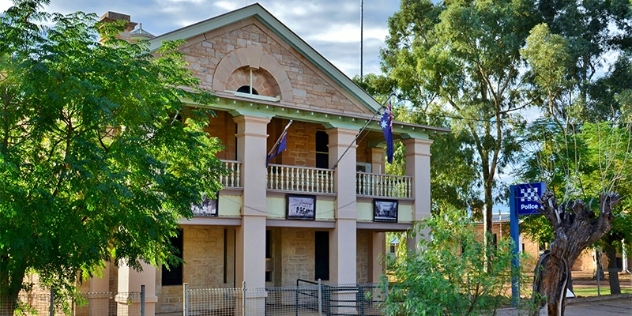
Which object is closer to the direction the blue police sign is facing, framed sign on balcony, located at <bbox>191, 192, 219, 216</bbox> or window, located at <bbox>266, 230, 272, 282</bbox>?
the framed sign on balcony

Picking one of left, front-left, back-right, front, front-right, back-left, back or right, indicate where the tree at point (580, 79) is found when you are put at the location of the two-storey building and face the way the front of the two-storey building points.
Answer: left

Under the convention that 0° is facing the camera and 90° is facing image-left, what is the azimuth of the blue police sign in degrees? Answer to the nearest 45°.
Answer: approximately 0°

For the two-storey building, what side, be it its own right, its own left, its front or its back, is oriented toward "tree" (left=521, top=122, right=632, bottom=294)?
left

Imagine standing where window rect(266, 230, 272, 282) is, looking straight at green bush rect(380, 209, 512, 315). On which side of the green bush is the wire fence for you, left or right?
right

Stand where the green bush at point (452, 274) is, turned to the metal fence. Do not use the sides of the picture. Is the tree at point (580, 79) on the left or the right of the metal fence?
right

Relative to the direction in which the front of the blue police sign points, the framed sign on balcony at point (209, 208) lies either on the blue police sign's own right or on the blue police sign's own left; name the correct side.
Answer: on the blue police sign's own right

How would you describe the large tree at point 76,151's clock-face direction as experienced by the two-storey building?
The large tree is roughly at 2 o'clock from the two-storey building.
